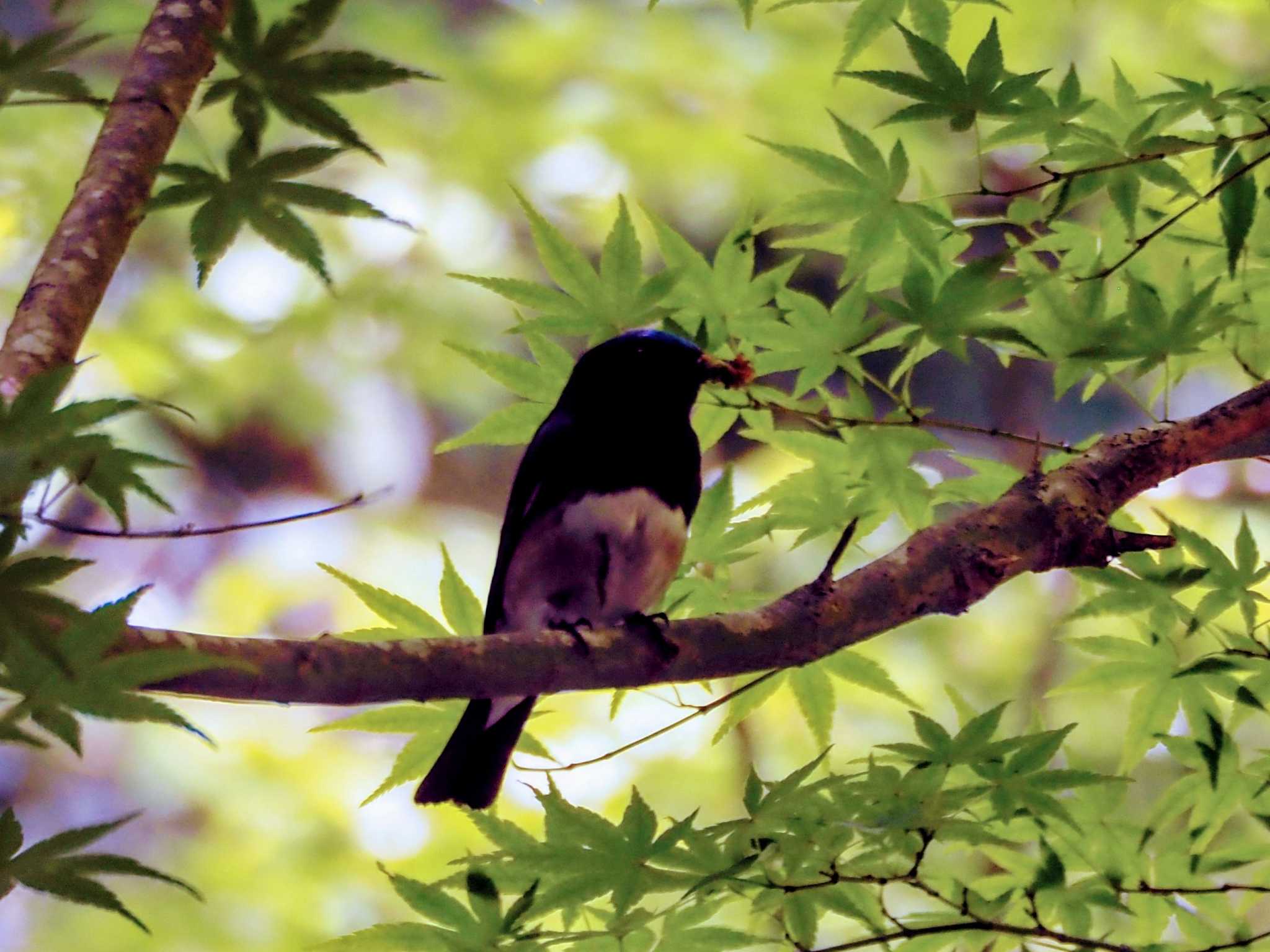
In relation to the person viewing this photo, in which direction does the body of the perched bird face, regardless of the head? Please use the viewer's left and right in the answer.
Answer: facing the viewer and to the right of the viewer
